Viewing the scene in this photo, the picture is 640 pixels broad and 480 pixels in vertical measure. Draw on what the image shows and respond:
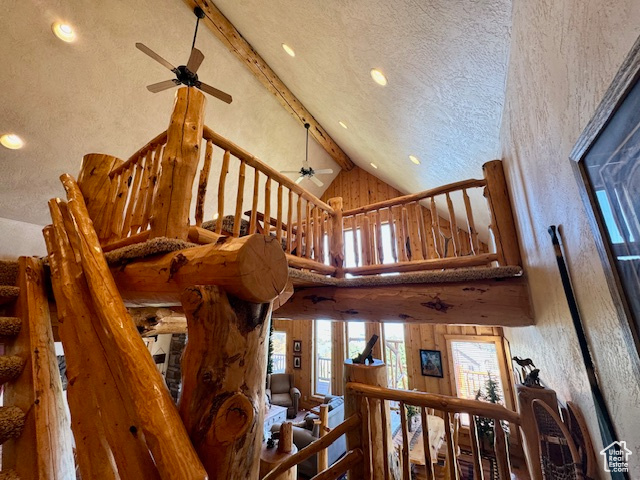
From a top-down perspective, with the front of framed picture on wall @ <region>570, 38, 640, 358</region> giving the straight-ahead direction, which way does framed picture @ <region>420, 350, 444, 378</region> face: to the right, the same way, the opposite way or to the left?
to the left

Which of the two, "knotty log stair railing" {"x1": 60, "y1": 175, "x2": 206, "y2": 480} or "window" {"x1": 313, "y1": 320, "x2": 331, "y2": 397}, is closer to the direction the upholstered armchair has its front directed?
the knotty log stair railing

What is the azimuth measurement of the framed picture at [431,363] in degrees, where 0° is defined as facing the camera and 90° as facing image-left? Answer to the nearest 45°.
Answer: approximately 0°

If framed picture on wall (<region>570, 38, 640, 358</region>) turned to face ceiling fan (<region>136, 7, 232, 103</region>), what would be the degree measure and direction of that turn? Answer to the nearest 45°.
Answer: approximately 45° to its right

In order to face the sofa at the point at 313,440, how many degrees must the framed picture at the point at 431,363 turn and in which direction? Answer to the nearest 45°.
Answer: approximately 45° to its right

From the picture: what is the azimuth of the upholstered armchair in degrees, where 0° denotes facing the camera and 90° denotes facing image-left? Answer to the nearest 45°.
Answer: approximately 0°

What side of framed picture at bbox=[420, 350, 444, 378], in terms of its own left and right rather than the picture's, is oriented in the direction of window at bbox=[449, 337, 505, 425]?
left

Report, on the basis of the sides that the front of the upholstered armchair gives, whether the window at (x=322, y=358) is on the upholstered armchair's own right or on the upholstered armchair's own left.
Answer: on the upholstered armchair's own left
